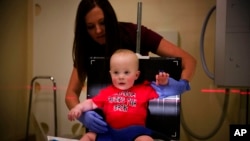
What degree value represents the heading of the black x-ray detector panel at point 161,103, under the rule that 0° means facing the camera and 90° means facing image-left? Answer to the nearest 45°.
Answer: approximately 0°

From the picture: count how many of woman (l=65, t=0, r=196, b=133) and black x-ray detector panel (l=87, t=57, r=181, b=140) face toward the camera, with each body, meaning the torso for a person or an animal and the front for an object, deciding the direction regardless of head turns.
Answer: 2
